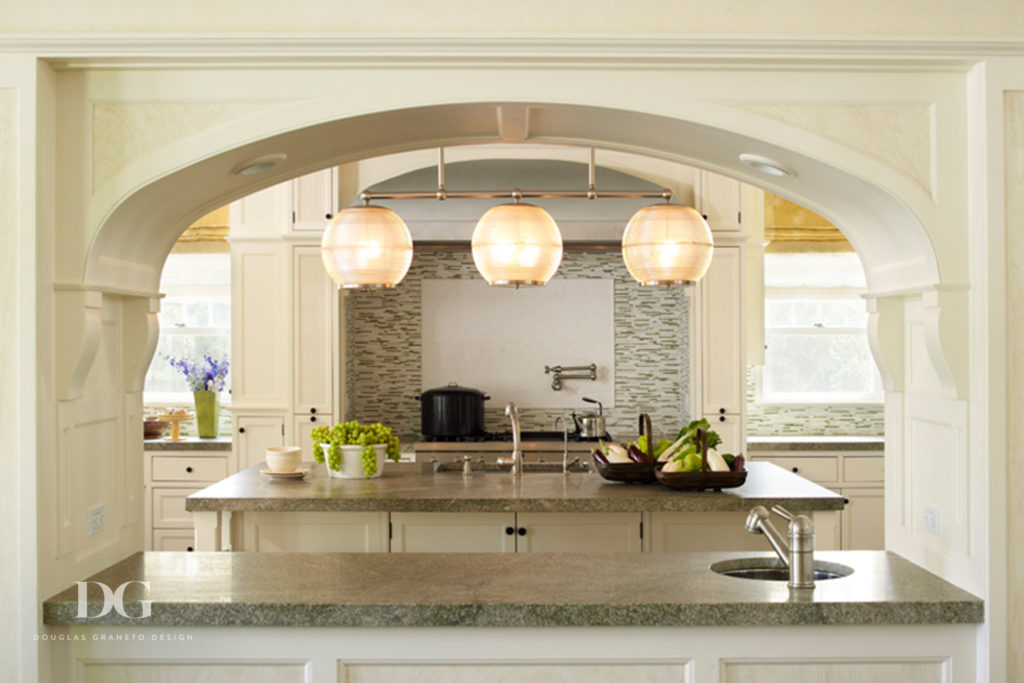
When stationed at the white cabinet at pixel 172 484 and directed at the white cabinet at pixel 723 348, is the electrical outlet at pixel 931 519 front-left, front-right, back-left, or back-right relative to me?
front-right

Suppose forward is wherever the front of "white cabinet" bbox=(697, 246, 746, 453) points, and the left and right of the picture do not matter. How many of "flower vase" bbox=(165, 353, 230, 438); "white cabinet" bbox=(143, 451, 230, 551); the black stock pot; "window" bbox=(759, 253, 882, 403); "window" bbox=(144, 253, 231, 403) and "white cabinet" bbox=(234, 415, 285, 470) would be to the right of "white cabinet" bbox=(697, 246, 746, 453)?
5

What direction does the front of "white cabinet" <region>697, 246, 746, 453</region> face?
toward the camera

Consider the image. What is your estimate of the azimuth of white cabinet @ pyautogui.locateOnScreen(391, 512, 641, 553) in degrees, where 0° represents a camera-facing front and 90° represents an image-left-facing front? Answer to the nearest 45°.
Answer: approximately 0°

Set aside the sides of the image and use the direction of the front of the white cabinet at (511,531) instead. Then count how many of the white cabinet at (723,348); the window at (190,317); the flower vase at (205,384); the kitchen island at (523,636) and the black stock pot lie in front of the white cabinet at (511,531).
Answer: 1

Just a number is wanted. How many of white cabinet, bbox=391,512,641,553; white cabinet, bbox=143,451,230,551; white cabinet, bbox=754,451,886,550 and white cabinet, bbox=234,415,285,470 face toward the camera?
4

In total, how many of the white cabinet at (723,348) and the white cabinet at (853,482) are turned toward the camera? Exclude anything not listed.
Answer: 2

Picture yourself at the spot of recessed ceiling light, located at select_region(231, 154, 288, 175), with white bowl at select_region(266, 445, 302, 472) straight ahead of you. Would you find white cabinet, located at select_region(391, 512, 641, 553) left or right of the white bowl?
right

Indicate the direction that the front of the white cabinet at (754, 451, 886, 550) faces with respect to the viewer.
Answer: facing the viewer

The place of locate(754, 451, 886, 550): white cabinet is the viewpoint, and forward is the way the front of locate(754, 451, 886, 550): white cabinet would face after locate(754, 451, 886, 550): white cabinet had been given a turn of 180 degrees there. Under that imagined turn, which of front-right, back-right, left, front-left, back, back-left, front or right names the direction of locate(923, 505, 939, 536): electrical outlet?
back

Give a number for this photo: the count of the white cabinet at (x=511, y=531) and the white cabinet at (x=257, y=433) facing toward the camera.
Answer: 2

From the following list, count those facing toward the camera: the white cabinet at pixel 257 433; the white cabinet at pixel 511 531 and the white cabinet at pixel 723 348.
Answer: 3

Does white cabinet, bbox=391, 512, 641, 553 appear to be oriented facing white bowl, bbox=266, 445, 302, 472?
no

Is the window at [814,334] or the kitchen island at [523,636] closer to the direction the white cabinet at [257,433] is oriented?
the kitchen island

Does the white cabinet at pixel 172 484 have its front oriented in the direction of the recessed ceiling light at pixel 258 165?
yes

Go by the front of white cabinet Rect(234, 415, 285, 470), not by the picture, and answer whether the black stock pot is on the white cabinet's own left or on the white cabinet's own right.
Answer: on the white cabinet's own left

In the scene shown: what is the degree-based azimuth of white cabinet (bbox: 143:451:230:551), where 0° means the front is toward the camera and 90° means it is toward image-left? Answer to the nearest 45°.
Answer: approximately 0°

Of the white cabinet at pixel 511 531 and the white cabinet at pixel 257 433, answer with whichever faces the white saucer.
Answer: the white cabinet at pixel 257 433
